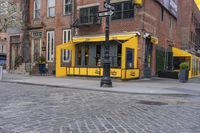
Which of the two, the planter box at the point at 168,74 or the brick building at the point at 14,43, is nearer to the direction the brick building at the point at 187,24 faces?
the planter box

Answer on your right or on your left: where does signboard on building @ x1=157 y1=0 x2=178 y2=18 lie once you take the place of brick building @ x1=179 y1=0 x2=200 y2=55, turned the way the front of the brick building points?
on your right

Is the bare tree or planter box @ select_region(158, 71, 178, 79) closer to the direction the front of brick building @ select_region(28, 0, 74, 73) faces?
the bare tree

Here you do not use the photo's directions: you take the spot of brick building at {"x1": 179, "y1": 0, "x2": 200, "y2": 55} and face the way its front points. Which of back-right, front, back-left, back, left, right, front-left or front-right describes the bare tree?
right

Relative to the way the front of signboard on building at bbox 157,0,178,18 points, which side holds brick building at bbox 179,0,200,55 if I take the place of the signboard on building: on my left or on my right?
on my left

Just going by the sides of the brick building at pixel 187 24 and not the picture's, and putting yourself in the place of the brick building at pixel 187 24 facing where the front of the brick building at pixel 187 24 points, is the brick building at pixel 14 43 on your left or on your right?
on your right

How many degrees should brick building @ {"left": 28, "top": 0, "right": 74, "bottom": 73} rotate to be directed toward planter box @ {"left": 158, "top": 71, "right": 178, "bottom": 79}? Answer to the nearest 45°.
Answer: approximately 135° to its left

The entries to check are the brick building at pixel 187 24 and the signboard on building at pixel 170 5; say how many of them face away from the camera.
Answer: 0

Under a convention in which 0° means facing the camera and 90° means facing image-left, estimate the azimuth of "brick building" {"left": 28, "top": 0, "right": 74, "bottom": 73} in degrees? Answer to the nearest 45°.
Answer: approximately 45°
